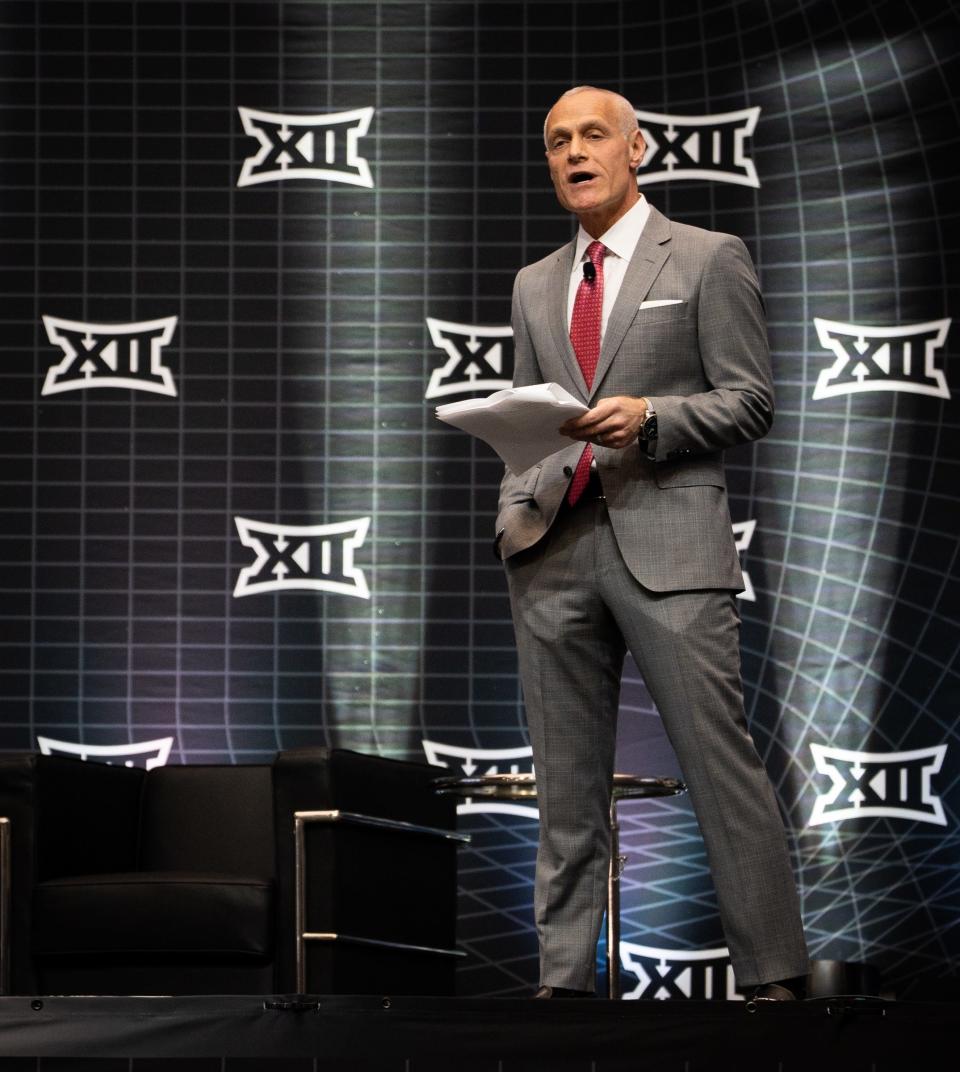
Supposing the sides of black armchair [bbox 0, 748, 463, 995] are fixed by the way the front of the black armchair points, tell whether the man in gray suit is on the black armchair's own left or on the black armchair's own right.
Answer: on the black armchair's own left

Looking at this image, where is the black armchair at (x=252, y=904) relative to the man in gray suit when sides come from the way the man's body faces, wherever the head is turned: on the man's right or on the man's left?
on the man's right

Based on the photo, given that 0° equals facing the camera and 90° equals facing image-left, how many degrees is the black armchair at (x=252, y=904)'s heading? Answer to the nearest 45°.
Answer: approximately 45°

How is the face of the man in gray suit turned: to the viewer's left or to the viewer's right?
to the viewer's left

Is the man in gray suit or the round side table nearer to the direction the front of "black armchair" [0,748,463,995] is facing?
the man in gray suit

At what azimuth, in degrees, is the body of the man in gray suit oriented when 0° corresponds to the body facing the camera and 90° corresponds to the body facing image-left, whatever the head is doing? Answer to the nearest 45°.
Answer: approximately 45°

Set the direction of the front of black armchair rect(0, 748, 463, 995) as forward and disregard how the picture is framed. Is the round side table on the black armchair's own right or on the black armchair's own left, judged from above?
on the black armchair's own left
